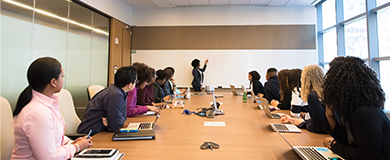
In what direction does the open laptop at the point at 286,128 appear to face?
to the viewer's right

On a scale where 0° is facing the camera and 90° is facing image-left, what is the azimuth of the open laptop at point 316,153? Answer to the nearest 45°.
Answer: approximately 270°

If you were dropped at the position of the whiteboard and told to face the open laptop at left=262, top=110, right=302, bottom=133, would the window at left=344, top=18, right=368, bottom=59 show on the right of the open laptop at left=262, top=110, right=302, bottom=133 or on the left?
left

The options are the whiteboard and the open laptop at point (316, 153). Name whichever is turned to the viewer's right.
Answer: the open laptop

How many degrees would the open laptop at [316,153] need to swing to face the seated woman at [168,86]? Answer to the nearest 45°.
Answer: approximately 135° to its left

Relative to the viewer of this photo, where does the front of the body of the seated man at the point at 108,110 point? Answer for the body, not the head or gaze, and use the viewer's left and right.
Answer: facing away from the viewer and to the right of the viewer

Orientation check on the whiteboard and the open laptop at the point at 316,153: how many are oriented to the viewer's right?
1

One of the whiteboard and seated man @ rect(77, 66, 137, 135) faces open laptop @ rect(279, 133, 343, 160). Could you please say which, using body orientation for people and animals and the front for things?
the whiteboard

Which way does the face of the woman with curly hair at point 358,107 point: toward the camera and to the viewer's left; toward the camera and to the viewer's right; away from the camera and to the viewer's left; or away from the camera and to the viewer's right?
away from the camera and to the viewer's left

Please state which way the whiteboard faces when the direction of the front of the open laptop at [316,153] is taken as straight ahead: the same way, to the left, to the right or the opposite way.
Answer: to the right

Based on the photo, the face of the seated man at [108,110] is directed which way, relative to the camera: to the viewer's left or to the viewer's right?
to the viewer's right

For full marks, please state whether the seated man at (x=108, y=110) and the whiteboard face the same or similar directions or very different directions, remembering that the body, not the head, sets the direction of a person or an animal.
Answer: very different directions
